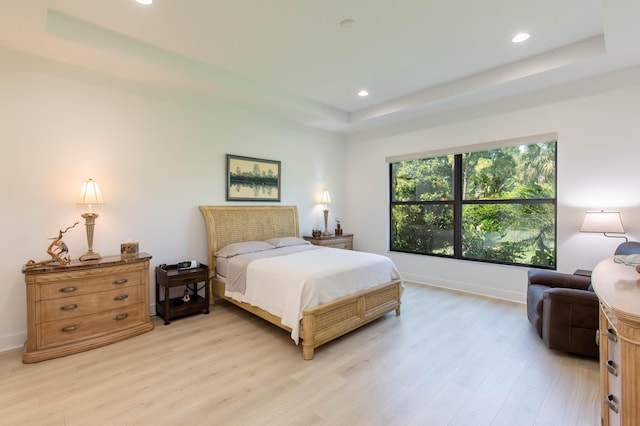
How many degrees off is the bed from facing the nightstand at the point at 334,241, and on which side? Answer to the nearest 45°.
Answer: approximately 135° to its left

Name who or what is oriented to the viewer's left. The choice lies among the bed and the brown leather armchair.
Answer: the brown leather armchair

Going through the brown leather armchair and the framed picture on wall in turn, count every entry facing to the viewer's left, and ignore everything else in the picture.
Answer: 1

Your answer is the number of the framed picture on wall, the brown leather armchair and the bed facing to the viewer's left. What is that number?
1

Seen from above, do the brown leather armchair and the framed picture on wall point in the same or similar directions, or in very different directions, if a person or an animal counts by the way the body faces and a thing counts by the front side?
very different directions

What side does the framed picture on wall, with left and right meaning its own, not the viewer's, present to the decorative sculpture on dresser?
right

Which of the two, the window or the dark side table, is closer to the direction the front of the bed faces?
the window

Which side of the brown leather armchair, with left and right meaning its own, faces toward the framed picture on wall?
front

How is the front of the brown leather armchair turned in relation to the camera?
facing to the left of the viewer

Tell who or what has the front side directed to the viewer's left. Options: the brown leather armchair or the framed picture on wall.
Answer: the brown leather armchair

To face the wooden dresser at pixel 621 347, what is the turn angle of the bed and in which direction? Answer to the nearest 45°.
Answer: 0° — it already faces it

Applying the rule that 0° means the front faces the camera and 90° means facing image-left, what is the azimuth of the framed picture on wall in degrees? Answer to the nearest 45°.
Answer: approximately 315°

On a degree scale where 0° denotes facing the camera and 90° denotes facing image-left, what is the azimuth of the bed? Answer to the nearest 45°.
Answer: approximately 315°
